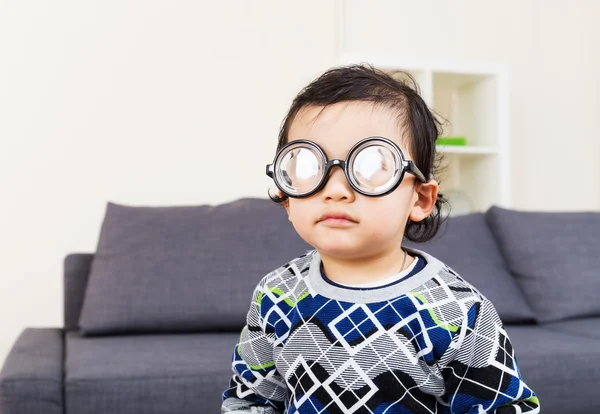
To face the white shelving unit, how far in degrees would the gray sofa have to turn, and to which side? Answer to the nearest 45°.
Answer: approximately 135° to its left

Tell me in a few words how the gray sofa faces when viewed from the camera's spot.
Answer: facing the viewer
